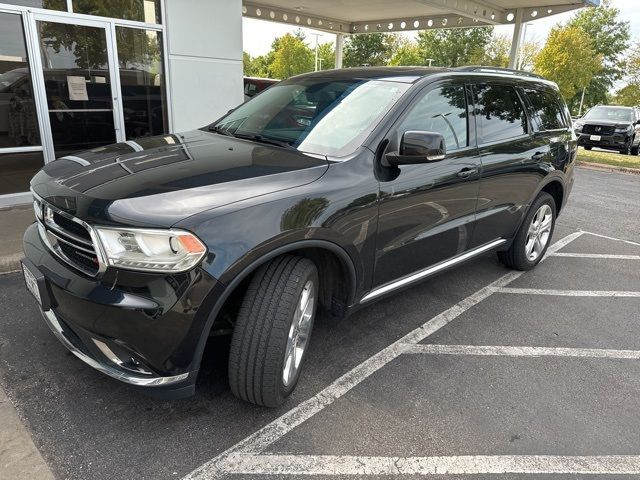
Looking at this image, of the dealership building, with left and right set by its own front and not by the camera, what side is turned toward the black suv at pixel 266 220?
front

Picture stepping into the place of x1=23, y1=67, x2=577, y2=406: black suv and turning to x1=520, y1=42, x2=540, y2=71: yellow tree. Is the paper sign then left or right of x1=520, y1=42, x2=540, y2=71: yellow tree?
left

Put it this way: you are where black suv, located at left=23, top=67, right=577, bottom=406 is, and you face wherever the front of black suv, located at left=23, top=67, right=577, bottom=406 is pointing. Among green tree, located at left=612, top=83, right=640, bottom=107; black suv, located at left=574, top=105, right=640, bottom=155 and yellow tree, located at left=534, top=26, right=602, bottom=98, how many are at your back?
3

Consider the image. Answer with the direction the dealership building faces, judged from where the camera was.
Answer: facing the viewer and to the right of the viewer

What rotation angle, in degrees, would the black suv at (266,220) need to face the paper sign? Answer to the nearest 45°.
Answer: approximately 90° to its right

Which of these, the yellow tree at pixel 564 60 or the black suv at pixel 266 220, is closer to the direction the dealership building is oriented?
the black suv

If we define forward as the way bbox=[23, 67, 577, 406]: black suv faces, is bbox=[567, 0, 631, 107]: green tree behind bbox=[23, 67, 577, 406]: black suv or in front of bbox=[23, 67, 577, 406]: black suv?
behind

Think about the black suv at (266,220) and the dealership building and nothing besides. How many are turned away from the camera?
0

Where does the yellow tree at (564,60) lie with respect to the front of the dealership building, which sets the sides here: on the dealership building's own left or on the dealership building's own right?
on the dealership building's own left

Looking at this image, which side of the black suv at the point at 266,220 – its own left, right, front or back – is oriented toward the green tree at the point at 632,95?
back

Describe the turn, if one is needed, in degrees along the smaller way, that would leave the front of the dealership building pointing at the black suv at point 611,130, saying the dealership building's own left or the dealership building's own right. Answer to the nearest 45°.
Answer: approximately 90° to the dealership building's own left

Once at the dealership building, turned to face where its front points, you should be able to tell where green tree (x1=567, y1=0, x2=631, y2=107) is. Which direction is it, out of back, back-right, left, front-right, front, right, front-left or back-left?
left

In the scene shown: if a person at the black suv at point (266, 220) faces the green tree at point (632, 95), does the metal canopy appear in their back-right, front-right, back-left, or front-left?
front-left

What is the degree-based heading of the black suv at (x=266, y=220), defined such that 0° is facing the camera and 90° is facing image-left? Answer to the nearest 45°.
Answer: approximately 45°
